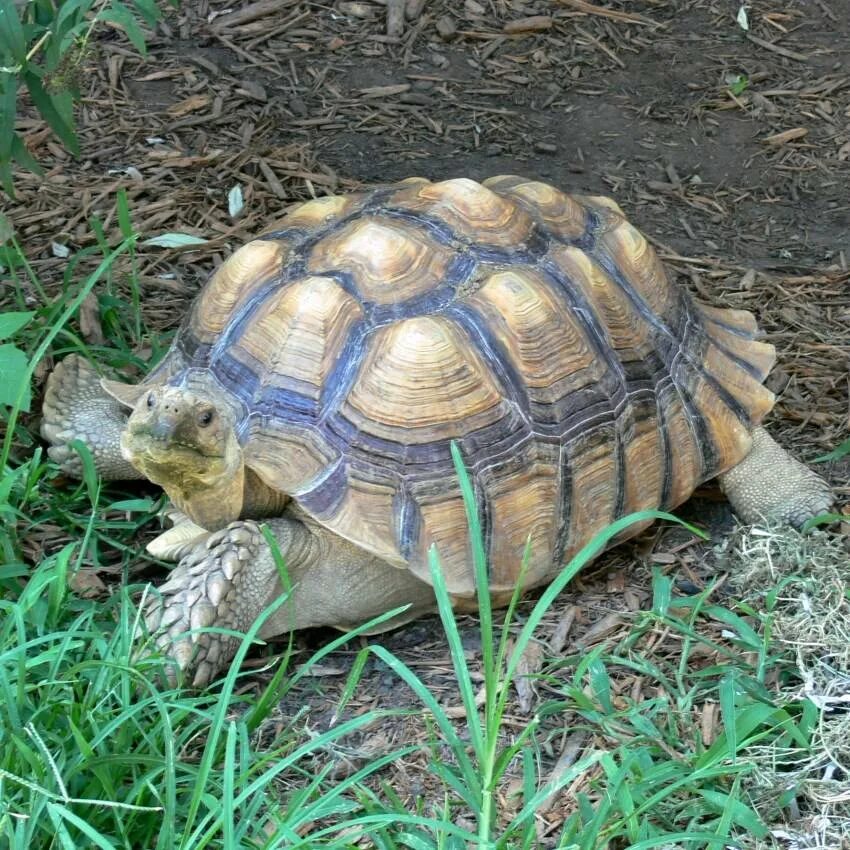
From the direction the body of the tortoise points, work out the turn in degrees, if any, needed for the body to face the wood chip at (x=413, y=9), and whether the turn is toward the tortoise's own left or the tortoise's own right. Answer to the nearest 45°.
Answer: approximately 135° to the tortoise's own right

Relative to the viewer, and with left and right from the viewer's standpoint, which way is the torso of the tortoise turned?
facing the viewer and to the left of the viewer

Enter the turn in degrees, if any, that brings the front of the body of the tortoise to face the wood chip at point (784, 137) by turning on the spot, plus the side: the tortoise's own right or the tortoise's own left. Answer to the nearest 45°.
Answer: approximately 180°

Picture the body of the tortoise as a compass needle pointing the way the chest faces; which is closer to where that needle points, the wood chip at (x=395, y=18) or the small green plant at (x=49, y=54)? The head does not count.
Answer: the small green plant

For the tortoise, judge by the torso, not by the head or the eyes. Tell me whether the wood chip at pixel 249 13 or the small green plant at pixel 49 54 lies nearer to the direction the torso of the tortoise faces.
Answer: the small green plant

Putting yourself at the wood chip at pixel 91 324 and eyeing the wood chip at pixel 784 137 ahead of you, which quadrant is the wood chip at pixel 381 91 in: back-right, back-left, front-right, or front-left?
front-left

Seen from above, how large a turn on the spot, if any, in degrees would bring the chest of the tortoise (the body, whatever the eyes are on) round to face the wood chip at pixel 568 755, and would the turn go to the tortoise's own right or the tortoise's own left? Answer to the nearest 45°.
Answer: approximately 45° to the tortoise's own left

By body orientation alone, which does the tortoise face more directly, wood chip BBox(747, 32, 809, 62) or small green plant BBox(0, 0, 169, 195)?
the small green plant

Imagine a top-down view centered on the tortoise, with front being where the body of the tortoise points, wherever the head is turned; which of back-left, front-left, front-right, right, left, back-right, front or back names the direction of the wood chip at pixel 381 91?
back-right

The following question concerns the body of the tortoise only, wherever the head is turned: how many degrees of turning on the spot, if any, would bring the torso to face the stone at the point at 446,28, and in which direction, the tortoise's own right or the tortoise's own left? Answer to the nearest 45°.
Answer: approximately 135° to the tortoise's own right

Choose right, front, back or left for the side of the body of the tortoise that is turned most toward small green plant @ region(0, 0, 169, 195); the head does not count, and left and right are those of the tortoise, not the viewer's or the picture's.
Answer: right

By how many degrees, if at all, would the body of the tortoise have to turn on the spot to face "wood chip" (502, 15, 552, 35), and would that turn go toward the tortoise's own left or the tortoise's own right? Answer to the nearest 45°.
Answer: approximately 135° to the tortoise's own right
